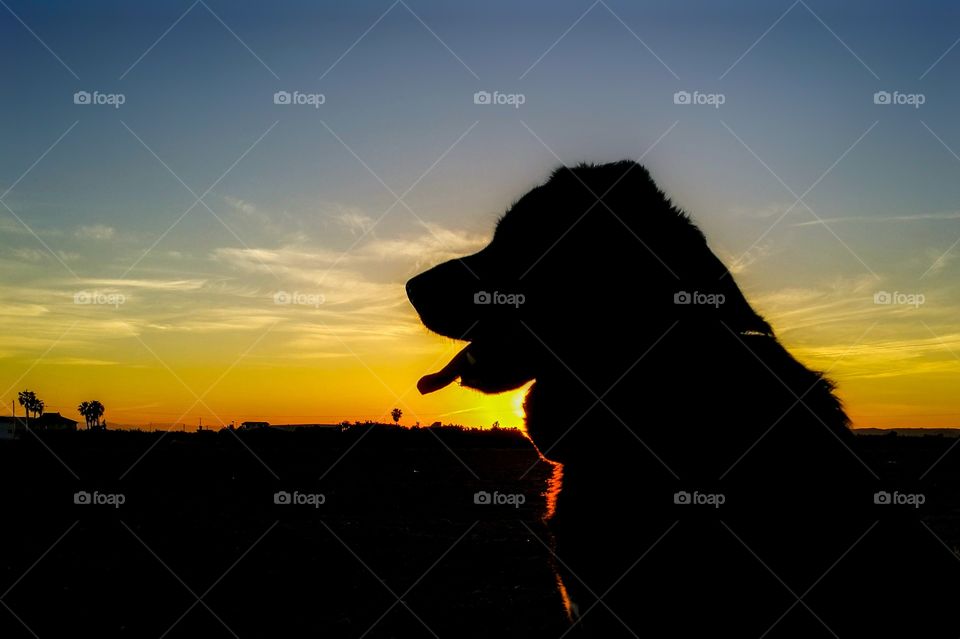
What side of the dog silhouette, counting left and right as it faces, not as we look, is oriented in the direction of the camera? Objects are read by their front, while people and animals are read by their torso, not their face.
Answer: left
